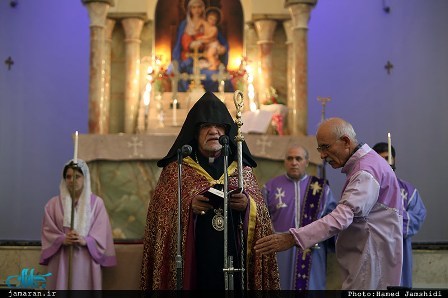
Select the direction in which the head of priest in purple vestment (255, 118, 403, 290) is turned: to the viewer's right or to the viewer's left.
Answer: to the viewer's left

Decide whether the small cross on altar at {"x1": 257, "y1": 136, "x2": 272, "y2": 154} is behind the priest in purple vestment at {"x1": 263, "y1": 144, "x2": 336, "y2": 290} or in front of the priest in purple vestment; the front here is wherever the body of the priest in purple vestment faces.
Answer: behind

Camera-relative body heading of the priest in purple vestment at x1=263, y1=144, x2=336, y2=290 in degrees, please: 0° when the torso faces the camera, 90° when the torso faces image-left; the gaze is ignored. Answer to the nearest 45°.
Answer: approximately 0°

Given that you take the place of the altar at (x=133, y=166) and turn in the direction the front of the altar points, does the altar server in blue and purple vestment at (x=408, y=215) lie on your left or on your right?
on your left

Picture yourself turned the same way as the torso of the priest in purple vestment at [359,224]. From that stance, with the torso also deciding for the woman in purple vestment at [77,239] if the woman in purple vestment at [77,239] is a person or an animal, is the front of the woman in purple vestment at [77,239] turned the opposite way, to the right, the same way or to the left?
to the left

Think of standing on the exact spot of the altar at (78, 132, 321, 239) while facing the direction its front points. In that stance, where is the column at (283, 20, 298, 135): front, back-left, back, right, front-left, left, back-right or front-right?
back-left

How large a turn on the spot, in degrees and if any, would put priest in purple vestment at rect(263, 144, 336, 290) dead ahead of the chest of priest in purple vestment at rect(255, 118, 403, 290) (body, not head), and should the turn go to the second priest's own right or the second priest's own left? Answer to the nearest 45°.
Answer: approximately 90° to the second priest's own right

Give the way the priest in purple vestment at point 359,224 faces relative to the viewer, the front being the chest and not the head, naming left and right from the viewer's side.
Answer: facing to the left of the viewer
